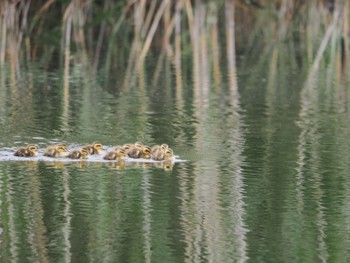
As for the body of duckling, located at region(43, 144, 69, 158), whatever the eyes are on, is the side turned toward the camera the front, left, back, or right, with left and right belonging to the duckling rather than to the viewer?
right

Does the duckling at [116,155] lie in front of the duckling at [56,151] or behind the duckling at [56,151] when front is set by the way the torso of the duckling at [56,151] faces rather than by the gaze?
in front

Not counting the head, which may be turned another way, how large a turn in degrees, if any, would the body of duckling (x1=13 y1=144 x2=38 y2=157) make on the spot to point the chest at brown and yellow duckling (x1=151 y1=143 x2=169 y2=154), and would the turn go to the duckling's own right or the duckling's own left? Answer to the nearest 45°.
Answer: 0° — it already faces it

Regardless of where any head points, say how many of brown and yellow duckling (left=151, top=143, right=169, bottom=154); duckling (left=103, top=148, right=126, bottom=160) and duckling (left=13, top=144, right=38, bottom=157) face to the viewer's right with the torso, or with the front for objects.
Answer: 3

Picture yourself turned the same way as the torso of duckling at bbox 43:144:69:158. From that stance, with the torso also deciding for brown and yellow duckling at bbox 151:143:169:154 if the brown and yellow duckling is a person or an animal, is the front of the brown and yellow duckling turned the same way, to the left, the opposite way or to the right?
the same way

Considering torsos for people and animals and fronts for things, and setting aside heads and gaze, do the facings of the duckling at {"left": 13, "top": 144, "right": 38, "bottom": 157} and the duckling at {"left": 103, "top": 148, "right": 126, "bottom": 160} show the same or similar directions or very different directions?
same or similar directions

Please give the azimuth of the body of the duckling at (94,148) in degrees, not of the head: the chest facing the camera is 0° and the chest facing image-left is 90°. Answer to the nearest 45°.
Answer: approximately 270°

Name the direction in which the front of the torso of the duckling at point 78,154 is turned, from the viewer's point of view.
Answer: to the viewer's right

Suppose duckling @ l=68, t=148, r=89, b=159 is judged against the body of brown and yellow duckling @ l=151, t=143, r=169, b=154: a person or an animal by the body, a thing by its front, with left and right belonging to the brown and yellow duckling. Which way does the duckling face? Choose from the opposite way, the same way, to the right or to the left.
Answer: the same way

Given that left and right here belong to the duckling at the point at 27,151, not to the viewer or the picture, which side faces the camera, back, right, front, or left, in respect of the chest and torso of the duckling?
right

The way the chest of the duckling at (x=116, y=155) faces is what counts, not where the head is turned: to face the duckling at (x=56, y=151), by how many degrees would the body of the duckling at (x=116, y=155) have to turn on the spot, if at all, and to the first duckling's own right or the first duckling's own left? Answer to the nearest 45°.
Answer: approximately 180°

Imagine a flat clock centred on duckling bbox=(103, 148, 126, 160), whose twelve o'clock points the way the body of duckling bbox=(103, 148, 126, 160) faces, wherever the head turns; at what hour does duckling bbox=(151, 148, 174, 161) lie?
duckling bbox=(151, 148, 174, 161) is roughly at 12 o'clock from duckling bbox=(103, 148, 126, 160).

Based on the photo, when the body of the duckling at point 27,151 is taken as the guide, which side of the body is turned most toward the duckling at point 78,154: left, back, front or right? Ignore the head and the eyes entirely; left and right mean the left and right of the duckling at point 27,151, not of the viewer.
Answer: front

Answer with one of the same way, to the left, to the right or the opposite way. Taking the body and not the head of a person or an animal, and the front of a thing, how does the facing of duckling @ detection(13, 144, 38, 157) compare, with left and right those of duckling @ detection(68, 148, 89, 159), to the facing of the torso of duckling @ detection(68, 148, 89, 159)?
the same way

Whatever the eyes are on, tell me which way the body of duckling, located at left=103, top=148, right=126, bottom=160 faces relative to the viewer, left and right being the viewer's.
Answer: facing to the right of the viewer

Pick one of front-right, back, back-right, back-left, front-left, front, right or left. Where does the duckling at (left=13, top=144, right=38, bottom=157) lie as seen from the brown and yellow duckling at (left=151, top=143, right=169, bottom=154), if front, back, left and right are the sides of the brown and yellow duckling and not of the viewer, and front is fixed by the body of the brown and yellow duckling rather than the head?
back

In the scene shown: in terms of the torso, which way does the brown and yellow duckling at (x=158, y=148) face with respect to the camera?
to the viewer's right

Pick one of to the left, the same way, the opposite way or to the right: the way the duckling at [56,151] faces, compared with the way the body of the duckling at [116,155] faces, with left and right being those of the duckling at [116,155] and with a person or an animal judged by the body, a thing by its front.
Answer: the same way

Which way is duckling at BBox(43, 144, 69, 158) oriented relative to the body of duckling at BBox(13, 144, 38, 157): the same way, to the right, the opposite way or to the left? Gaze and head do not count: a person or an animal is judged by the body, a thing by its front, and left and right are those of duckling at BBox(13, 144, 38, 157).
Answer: the same way
